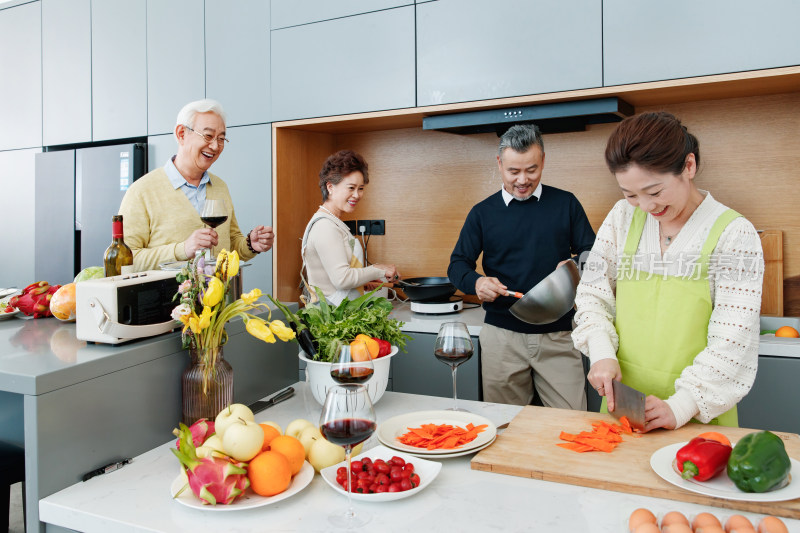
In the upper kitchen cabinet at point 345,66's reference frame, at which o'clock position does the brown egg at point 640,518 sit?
The brown egg is roughly at 10 o'clock from the upper kitchen cabinet.

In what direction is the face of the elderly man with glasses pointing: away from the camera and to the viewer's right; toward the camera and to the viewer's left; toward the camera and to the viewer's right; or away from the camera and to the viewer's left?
toward the camera and to the viewer's right

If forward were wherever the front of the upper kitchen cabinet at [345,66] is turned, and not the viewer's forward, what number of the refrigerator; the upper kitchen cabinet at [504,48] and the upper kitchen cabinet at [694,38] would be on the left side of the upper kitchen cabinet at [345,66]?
2

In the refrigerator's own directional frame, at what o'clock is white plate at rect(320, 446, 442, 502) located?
The white plate is roughly at 10 o'clock from the refrigerator.

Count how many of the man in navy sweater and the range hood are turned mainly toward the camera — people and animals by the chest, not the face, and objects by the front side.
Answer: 2

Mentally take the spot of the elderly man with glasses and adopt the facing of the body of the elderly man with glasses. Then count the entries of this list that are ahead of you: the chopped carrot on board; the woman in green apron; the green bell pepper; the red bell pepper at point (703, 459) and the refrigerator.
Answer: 4

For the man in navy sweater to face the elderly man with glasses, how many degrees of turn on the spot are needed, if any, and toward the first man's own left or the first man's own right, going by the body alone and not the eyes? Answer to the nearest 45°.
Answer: approximately 90° to the first man's own right

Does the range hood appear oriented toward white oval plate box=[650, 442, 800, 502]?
yes
